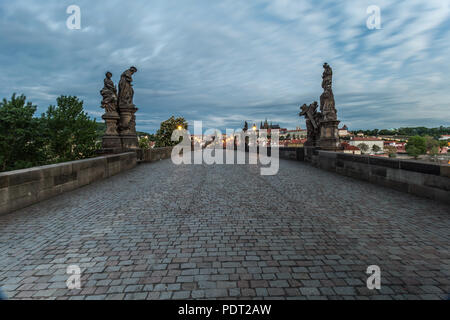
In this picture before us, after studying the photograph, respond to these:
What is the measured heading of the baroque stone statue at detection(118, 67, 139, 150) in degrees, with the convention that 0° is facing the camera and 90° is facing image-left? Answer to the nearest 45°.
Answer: approximately 270°

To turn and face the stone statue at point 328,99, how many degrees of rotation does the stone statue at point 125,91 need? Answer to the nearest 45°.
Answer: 0° — it already faces it

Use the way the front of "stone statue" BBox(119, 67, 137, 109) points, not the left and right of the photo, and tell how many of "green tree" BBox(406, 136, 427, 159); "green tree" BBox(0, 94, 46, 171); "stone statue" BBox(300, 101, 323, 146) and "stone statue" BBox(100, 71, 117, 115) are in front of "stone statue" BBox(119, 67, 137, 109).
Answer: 2

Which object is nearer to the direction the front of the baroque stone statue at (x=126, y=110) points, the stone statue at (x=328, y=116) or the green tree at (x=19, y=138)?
the stone statue

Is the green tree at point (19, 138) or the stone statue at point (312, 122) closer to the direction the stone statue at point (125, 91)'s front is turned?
the stone statue

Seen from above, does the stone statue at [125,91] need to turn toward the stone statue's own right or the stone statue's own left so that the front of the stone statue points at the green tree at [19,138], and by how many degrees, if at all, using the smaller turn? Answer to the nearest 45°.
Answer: approximately 135° to the stone statue's own left
